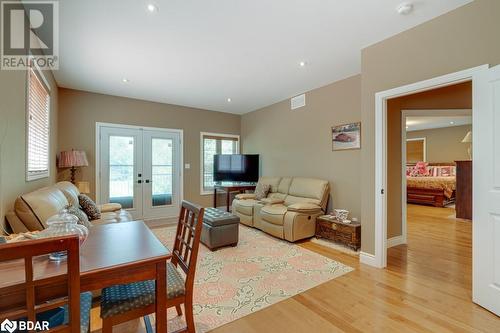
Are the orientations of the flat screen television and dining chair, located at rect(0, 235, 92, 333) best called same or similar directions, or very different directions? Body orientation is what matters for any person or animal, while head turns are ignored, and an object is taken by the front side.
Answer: very different directions

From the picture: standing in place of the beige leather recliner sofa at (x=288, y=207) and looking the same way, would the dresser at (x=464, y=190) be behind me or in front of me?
behind

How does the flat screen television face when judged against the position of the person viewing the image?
facing the viewer

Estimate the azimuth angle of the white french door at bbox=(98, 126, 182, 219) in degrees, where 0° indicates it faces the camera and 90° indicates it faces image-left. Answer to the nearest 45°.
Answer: approximately 0°

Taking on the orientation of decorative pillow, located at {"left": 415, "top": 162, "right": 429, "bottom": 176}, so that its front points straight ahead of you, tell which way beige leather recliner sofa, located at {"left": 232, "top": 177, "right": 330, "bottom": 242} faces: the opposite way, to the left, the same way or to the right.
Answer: the same way

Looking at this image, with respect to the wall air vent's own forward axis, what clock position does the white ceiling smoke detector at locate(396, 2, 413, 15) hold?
The white ceiling smoke detector is roughly at 10 o'clock from the wall air vent.

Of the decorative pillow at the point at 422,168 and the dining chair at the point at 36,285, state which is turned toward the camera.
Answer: the decorative pillow

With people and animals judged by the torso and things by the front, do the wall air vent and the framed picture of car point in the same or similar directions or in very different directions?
same or similar directions

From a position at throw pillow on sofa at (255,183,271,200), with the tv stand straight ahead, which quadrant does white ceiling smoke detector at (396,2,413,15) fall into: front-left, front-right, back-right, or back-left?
back-left

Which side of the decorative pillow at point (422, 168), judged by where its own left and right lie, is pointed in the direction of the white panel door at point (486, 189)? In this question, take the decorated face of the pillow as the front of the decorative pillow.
front

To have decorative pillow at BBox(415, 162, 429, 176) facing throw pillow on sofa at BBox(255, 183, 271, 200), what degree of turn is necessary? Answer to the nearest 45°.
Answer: approximately 45° to its right

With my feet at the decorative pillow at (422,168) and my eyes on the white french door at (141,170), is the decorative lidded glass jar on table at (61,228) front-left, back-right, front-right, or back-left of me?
front-left

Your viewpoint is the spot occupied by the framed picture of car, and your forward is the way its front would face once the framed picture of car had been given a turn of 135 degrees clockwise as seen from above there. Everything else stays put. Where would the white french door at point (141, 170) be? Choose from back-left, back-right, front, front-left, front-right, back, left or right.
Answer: left

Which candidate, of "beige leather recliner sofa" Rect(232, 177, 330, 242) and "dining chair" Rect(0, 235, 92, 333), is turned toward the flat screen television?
the dining chair

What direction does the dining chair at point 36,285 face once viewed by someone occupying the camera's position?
facing away from the viewer and to the right of the viewer

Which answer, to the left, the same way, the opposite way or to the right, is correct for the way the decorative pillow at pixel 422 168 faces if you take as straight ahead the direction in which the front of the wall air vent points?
the same way

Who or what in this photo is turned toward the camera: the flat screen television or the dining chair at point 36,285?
the flat screen television

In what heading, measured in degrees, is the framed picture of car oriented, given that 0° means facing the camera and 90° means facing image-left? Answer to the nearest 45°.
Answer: approximately 45°

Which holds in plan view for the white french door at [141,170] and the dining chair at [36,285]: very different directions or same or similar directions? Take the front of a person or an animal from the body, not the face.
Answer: very different directions

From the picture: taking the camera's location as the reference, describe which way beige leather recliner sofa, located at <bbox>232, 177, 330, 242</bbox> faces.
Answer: facing the viewer and to the left of the viewer
